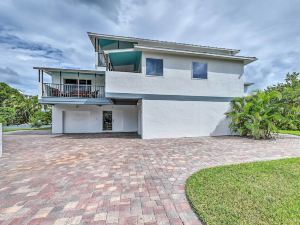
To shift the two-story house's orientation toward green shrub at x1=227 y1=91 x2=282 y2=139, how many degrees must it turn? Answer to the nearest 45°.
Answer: approximately 90° to its left

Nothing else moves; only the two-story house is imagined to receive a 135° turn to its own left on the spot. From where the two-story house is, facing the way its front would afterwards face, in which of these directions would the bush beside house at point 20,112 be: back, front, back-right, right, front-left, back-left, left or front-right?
left

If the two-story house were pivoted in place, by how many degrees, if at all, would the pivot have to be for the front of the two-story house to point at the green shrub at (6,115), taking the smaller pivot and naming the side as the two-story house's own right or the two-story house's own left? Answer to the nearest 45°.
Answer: approximately 135° to the two-story house's own right

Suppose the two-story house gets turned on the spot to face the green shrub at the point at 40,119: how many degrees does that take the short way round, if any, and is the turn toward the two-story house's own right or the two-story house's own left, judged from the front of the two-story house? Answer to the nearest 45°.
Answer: approximately 135° to the two-story house's own right

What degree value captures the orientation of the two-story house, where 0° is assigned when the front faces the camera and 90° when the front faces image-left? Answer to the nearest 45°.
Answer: approximately 0°
